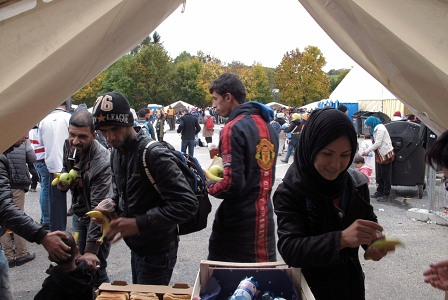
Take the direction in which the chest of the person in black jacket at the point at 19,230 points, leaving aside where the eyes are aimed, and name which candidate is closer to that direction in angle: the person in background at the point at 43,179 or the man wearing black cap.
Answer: the man wearing black cap

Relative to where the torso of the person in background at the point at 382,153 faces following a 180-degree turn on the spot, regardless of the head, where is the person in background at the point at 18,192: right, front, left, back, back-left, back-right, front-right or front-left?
back-right

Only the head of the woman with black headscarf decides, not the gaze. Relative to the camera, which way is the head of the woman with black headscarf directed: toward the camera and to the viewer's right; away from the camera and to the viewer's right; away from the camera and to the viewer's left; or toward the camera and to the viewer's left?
toward the camera and to the viewer's right

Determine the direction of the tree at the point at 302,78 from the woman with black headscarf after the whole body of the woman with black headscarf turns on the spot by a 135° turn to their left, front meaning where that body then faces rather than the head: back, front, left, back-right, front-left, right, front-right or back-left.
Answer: front

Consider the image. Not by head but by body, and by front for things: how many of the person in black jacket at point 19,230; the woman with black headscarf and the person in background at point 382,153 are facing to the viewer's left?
1

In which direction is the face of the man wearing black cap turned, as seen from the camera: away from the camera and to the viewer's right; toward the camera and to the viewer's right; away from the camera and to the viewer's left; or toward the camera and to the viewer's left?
toward the camera and to the viewer's left

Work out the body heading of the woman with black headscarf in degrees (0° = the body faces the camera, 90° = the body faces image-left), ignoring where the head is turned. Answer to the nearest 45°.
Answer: approximately 315°

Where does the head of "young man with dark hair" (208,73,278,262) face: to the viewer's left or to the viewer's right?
to the viewer's left

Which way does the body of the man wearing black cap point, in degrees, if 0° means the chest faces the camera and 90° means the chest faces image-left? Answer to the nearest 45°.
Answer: approximately 45°

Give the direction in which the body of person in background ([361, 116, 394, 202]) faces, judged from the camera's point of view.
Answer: to the viewer's left

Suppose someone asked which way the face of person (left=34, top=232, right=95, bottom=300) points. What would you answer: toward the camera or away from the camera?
away from the camera

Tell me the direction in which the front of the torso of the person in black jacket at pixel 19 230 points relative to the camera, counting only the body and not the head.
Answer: to the viewer's right
